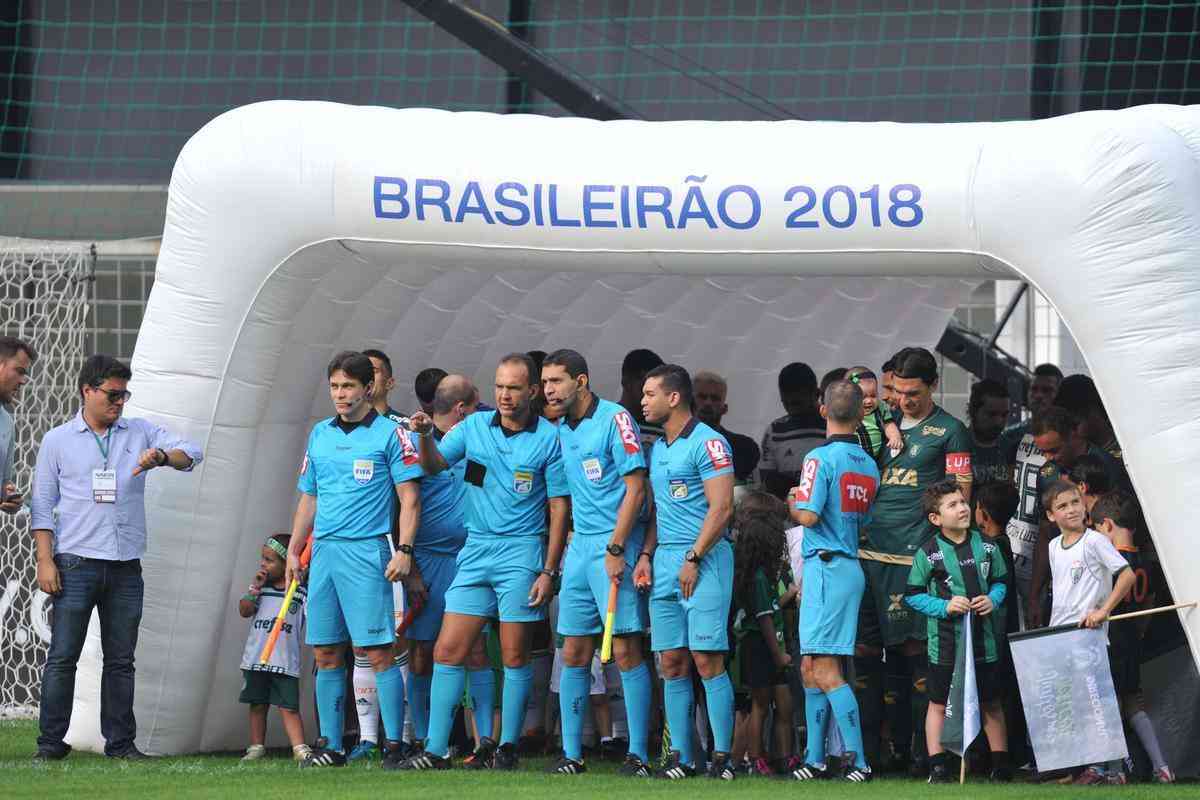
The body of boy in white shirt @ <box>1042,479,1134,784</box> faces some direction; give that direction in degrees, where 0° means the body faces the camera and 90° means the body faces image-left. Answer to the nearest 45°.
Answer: approximately 45°

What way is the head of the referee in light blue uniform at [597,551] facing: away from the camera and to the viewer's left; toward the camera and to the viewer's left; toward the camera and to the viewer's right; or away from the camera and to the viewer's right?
toward the camera and to the viewer's left

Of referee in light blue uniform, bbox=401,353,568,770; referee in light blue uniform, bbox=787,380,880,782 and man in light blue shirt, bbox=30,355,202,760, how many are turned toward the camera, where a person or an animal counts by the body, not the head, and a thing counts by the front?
2

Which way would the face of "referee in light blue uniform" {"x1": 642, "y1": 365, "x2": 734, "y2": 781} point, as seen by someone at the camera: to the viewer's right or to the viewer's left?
to the viewer's left

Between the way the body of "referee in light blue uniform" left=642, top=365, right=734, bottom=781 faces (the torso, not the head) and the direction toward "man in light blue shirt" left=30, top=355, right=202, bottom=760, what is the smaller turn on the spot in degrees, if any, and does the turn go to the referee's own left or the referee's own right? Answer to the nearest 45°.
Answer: approximately 45° to the referee's own right

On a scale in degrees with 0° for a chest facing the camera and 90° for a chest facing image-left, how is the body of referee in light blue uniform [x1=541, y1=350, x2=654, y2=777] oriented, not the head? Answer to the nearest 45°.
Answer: approximately 45°

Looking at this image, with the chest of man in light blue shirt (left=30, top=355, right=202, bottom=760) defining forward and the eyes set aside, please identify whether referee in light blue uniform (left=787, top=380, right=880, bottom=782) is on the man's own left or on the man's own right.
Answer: on the man's own left

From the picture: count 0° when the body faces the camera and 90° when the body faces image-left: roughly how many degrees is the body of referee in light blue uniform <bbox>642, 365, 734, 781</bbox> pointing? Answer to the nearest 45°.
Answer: approximately 45°

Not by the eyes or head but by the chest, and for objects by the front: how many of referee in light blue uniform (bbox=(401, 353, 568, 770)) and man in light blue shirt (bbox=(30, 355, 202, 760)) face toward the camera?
2

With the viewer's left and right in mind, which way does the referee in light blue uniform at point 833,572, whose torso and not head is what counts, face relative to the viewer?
facing away from the viewer and to the left of the viewer

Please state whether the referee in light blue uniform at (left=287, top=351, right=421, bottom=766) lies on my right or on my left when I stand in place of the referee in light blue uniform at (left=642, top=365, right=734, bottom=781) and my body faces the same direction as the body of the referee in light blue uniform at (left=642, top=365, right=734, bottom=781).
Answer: on my right

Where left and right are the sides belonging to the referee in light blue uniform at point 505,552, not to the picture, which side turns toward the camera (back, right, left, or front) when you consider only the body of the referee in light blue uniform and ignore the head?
front
